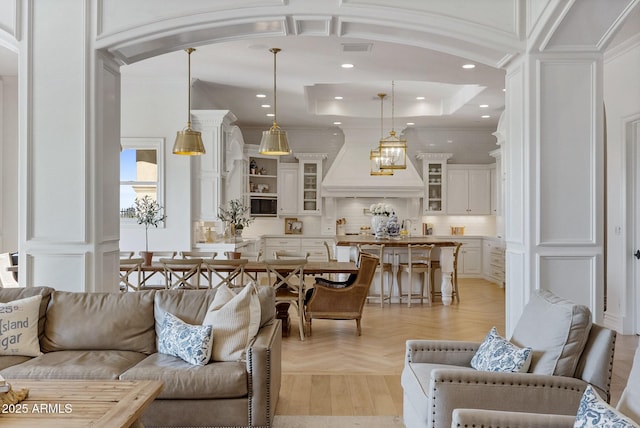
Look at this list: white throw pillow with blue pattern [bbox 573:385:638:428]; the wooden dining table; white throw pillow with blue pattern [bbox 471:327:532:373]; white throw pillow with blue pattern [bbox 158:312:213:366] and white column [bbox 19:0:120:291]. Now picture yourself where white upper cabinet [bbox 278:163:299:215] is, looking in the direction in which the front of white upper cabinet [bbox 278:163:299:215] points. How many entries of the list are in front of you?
5

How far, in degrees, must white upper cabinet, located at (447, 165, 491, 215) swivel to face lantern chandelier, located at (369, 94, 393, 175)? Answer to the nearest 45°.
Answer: approximately 45° to its right

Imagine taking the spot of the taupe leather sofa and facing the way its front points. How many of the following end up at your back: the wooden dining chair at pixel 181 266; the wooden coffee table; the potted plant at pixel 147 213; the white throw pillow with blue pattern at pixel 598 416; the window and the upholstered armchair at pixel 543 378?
3

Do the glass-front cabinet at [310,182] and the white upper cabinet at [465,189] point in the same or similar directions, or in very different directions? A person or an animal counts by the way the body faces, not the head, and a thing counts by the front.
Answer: same or similar directions

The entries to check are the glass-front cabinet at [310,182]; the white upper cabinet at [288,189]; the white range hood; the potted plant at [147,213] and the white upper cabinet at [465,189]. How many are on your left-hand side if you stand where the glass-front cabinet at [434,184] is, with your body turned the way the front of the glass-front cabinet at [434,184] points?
1

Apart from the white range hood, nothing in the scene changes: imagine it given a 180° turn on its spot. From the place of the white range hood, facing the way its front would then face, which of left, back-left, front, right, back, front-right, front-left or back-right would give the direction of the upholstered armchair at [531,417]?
back

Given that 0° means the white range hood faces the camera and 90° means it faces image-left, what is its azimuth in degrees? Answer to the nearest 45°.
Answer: approximately 0°

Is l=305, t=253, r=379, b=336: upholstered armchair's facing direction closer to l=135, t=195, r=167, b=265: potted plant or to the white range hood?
the potted plant

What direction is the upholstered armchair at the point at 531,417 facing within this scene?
to the viewer's left

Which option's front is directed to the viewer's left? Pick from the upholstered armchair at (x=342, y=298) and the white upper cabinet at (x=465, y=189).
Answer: the upholstered armchair

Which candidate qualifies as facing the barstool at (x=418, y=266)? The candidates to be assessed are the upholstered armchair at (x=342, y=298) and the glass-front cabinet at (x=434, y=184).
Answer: the glass-front cabinet

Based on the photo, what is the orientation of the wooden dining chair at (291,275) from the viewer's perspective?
away from the camera

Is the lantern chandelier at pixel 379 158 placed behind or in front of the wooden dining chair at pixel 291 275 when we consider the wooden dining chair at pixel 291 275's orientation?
in front

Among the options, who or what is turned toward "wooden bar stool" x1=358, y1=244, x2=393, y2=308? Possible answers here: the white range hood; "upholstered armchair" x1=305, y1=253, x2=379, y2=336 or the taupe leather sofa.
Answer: the white range hood

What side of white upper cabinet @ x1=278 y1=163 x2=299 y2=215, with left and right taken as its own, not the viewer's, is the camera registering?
front

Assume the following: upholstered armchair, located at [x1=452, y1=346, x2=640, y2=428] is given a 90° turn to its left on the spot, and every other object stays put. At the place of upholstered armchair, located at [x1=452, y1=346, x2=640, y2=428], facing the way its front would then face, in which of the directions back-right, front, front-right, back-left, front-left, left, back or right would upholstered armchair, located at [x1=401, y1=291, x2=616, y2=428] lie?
back

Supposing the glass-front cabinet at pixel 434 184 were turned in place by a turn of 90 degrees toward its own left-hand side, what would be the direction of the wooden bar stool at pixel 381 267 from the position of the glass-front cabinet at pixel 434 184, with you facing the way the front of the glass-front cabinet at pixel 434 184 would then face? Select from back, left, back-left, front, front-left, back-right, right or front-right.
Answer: right

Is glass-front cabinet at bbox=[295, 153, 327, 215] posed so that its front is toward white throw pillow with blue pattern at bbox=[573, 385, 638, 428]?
yes

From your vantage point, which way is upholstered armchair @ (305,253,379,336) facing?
to the viewer's left

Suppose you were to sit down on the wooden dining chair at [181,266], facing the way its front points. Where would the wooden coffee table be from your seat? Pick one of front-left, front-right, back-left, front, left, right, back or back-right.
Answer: back

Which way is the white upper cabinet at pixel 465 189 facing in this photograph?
toward the camera
